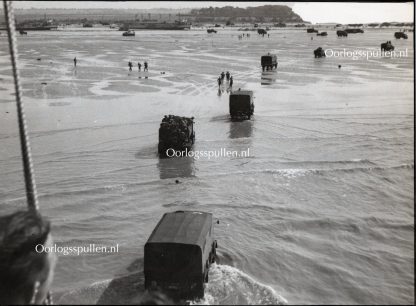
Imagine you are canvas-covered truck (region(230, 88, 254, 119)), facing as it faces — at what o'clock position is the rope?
The rope is roughly at 6 o'clock from the canvas-covered truck.

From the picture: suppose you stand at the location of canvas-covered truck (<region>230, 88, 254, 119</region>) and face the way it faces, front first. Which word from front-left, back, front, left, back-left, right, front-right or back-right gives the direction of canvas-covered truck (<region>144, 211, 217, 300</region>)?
back

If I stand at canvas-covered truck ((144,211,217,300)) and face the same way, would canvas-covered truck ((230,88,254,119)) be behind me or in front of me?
in front

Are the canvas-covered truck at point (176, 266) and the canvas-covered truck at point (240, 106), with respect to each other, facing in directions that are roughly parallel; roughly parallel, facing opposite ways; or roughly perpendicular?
roughly parallel

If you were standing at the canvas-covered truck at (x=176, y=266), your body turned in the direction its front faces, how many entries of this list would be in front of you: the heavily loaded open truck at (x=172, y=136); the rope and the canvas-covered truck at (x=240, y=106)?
2

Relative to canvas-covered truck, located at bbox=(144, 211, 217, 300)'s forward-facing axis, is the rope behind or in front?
behind

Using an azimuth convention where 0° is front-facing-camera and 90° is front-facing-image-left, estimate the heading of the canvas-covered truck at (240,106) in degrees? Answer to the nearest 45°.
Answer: approximately 180°

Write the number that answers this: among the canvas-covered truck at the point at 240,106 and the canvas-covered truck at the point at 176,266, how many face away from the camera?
2

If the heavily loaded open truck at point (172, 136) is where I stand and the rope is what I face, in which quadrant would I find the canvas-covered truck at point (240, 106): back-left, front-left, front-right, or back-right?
back-left

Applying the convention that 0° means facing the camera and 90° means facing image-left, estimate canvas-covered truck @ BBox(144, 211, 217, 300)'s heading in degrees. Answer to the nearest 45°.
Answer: approximately 180°

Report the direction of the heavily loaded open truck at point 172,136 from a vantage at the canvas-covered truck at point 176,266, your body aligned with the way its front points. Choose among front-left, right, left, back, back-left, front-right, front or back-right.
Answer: front

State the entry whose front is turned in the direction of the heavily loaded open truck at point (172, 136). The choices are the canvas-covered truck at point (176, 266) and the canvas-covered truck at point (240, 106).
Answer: the canvas-covered truck at point (176, 266)
